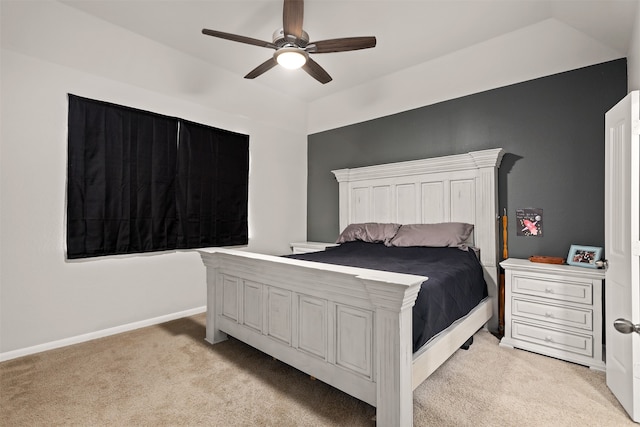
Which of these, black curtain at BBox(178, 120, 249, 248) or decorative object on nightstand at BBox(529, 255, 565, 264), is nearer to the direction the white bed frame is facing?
the black curtain

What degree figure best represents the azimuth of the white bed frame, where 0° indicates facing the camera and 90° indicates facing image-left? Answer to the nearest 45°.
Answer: approximately 45°

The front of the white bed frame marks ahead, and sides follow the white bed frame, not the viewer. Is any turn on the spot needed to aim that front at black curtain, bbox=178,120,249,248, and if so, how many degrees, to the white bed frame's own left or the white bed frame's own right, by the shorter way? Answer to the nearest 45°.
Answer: approximately 90° to the white bed frame's own right

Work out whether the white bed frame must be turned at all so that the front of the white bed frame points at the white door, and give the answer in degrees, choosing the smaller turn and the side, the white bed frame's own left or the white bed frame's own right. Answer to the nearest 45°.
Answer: approximately 135° to the white bed frame's own left

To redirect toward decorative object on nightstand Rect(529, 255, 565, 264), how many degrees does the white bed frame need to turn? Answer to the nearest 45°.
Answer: approximately 180°

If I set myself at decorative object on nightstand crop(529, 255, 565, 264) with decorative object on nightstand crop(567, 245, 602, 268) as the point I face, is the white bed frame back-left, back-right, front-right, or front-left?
back-right

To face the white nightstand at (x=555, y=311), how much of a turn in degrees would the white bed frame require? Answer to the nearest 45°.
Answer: approximately 135° to its left

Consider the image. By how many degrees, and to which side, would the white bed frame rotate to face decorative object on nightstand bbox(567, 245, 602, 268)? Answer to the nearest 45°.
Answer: approximately 135° to its left
